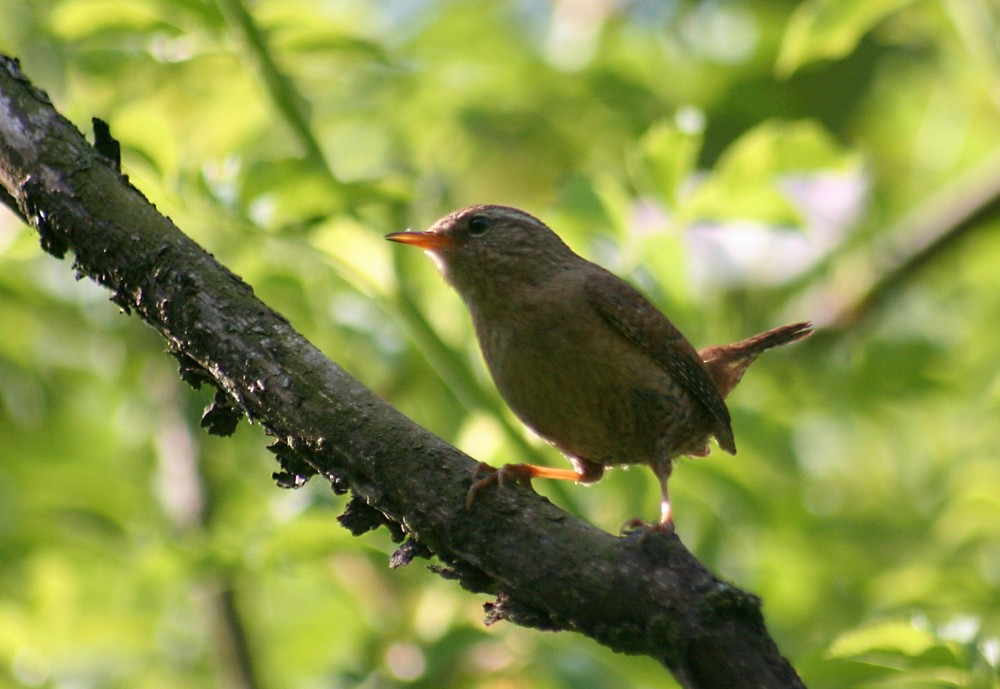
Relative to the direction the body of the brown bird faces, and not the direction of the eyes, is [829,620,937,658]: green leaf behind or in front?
behind

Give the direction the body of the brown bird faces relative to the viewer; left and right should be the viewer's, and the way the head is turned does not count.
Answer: facing to the left of the viewer
